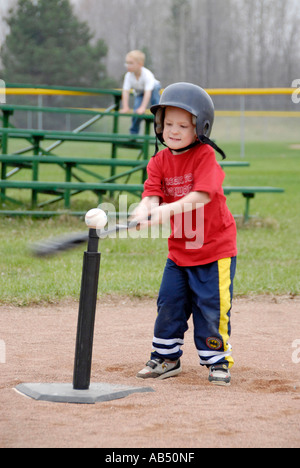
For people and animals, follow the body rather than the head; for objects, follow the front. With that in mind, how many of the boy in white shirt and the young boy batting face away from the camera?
0

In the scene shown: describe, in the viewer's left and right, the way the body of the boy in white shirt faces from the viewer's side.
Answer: facing the viewer and to the left of the viewer

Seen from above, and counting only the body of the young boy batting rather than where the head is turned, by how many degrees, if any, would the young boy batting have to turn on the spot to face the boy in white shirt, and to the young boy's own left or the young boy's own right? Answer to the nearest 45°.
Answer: approximately 135° to the young boy's own right

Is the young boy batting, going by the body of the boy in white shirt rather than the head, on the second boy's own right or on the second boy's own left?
on the second boy's own left

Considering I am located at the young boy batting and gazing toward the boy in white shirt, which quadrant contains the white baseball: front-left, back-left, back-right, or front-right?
back-left

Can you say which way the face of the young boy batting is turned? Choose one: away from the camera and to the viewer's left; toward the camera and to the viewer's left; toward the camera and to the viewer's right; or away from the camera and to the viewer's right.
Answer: toward the camera and to the viewer's left

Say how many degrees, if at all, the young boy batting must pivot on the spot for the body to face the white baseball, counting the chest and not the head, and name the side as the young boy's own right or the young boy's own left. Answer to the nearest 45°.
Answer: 0° — they already face it

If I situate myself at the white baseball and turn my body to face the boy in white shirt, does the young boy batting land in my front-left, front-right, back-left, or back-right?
front-right

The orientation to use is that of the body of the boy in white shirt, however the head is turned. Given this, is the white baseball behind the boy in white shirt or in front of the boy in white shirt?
in front

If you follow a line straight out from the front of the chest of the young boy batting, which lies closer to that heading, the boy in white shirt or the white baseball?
the white baseball

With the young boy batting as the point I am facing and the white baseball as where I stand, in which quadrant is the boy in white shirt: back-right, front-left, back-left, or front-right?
front-left
